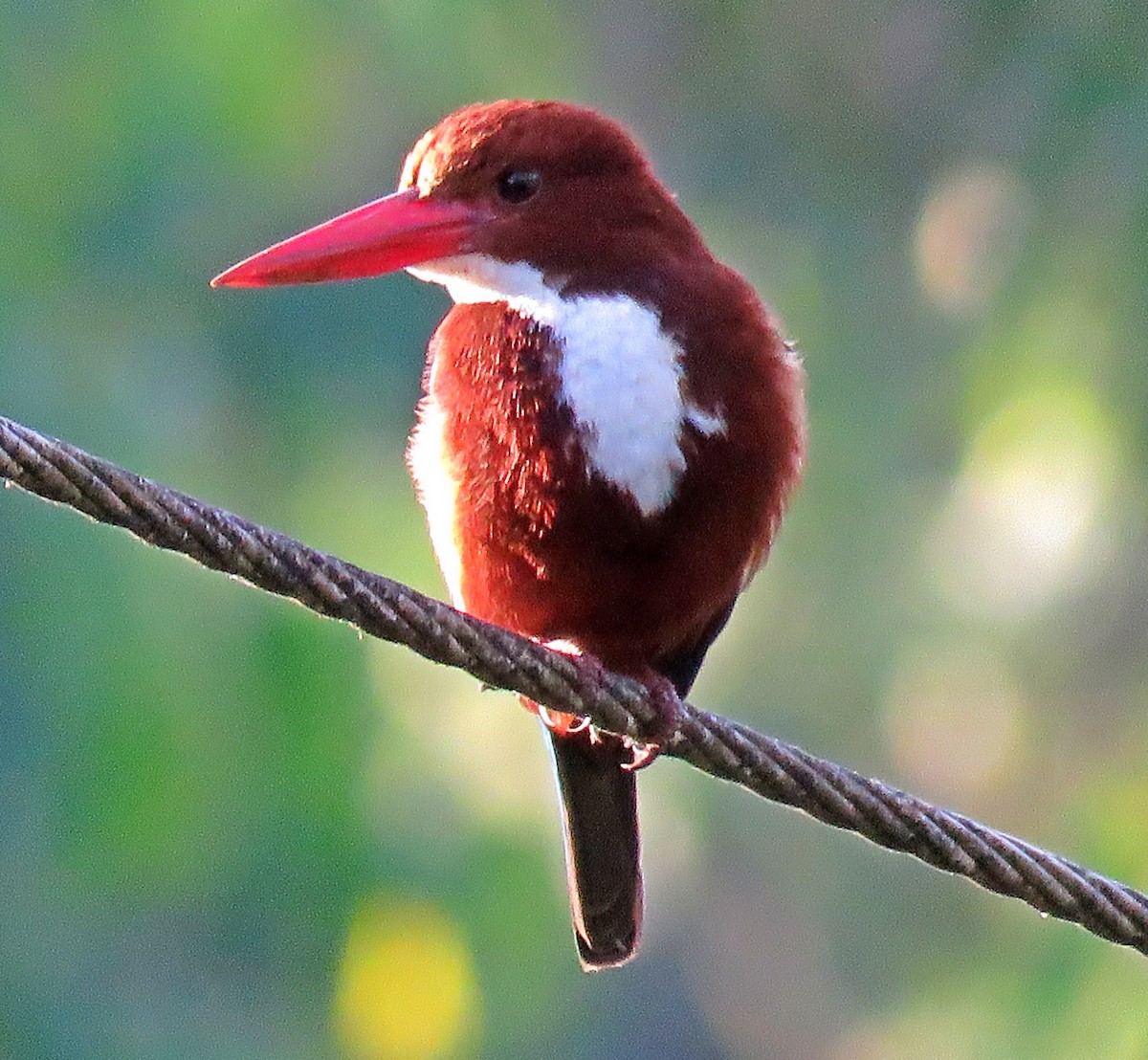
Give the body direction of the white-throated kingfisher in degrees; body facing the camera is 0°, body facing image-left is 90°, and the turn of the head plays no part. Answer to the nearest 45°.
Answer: approximately 0°
